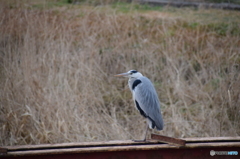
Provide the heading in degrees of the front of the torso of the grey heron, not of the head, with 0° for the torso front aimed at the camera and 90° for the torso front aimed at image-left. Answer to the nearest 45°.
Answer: approximately 90°
